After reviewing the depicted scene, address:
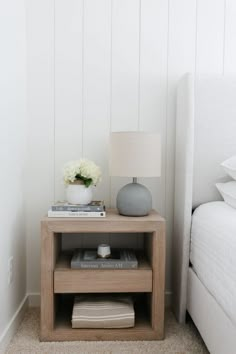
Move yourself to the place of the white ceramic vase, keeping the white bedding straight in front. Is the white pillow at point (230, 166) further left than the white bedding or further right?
left

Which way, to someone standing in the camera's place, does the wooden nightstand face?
facing the viewer

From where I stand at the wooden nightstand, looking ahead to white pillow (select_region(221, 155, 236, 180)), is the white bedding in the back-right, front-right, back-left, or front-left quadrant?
front-right
